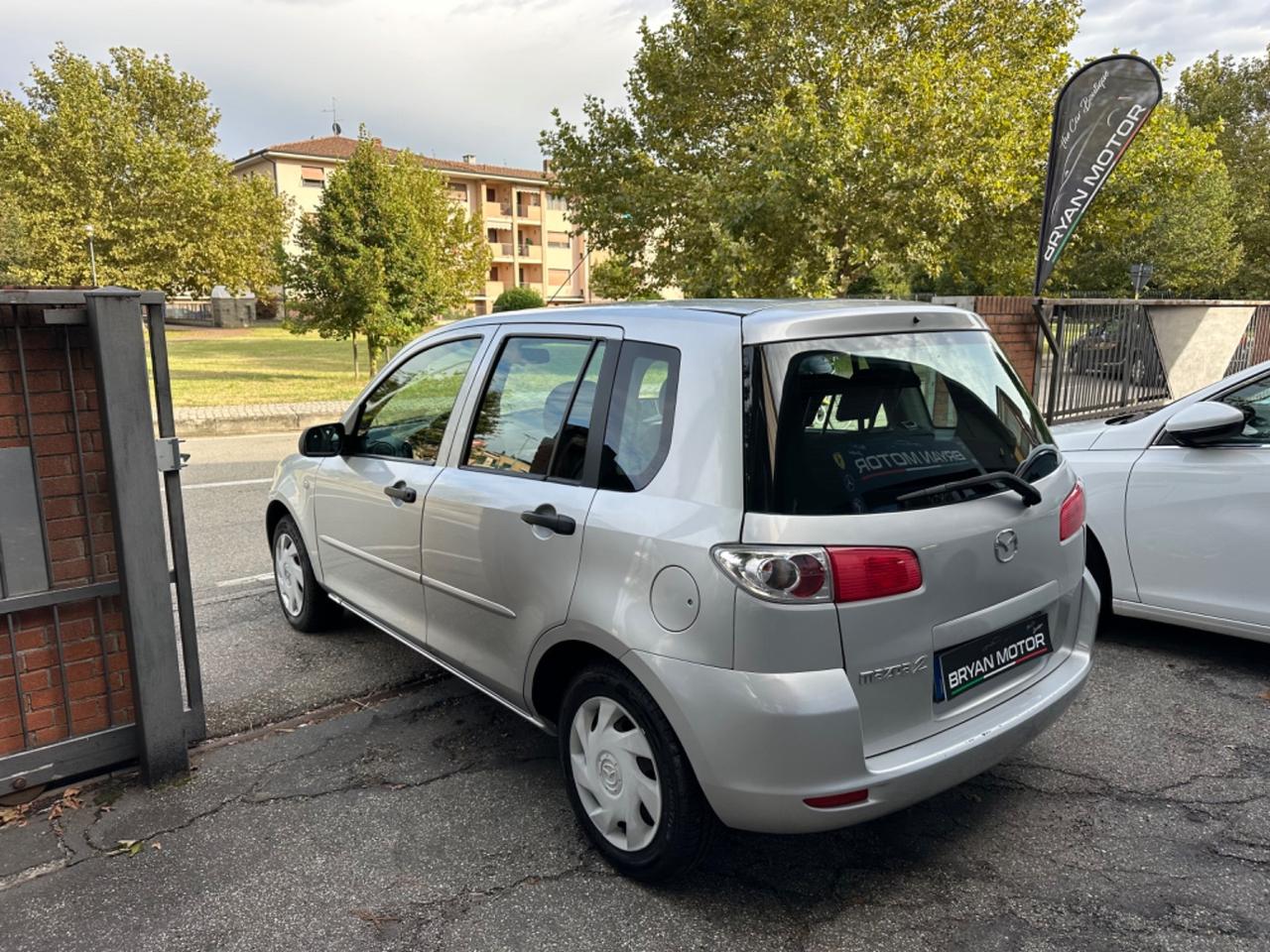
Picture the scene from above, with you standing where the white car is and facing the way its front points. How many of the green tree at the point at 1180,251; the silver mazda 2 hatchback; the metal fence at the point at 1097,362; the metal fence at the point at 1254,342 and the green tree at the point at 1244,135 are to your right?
4

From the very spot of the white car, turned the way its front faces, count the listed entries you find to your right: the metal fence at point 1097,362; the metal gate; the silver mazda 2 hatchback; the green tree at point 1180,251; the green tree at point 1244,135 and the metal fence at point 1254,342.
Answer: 4

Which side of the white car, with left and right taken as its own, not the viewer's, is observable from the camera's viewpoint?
left

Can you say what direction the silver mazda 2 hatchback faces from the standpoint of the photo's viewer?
facing away from the viewer and to the left of the viewer

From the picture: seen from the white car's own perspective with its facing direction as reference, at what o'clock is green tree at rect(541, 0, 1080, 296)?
The green tree is roughly at 2 o'clock from the white car.

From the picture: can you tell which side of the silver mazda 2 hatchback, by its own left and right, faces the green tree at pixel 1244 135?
right

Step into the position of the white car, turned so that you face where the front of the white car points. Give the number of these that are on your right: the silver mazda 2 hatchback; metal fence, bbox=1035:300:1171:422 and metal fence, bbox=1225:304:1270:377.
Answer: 2

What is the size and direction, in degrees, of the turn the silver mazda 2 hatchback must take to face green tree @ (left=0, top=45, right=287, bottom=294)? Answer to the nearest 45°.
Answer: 0° — it already faces it

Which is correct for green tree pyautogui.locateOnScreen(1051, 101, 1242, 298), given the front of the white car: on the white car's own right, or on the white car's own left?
on the white car's own right

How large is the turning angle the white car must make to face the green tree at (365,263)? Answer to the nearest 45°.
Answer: approximately 45° to its right
